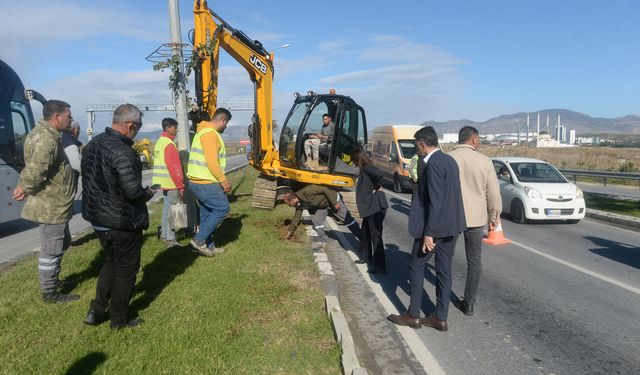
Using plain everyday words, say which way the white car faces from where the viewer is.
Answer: facing the viewer and to the right of the viewer

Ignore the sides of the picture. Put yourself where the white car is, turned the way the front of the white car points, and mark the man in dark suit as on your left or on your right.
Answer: on your right

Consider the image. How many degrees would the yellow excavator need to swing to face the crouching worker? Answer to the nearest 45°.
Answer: approximately 45° to its left

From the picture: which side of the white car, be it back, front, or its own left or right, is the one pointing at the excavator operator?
right

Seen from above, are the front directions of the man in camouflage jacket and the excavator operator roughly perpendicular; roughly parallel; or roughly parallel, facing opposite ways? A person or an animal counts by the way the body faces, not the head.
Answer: roughly parallel, facing opposite ways

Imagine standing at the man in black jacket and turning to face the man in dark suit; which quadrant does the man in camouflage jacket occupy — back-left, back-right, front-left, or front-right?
back-left

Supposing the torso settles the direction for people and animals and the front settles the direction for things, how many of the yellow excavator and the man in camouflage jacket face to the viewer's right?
1

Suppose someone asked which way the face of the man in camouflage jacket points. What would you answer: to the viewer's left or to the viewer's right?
to the viewer's right

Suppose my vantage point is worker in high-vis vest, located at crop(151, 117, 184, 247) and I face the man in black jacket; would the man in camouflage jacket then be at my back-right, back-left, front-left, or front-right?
front-right

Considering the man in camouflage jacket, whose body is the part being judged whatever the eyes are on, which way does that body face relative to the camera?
to the viewer's right

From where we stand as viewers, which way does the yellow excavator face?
facing the viewer and to the left of the viewer

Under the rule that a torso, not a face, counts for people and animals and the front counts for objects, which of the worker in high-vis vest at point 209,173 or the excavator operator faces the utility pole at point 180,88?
the excavator operator

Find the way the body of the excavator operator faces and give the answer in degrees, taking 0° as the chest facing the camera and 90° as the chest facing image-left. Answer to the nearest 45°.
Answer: approximately 45°

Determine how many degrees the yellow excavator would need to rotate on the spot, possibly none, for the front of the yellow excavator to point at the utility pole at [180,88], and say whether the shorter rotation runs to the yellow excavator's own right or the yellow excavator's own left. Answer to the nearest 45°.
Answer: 0° — it already faces it

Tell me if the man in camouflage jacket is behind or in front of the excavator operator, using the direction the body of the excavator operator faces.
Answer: in front

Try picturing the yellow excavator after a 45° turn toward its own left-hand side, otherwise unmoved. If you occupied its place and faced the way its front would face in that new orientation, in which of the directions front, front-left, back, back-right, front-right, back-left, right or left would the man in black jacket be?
front

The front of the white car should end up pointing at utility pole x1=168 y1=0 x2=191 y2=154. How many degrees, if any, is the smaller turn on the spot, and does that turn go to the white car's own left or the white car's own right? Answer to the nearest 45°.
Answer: approximately 90° to the white car's own right

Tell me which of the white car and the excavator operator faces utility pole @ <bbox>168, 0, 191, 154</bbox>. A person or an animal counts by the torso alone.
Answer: the excavator operator
